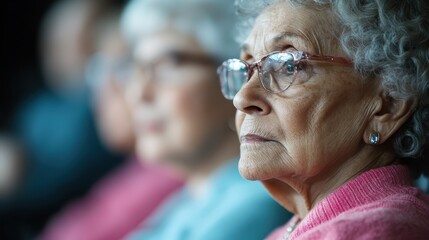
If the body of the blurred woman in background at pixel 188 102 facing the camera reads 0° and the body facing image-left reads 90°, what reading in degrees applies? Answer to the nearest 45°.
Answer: approximately 45°

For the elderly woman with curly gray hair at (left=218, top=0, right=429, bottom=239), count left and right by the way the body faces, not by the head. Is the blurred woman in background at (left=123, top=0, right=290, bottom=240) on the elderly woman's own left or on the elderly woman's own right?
on the elderly woman's own right

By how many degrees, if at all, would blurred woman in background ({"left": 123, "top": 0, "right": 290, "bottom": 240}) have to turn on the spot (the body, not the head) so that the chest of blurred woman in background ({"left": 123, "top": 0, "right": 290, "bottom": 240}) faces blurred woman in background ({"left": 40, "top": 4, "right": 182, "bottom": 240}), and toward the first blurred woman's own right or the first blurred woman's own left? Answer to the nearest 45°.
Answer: approximately 90° to the first blurred woman's own right
